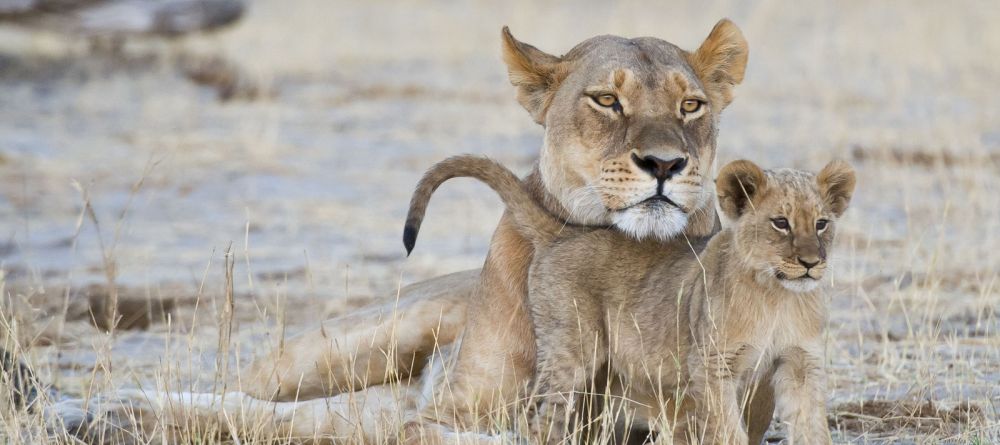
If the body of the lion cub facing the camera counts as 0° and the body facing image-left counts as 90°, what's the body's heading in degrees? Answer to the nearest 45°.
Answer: approximately 315°

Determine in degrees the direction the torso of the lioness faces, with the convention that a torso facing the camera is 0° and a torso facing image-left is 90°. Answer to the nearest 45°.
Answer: approximately 315°
